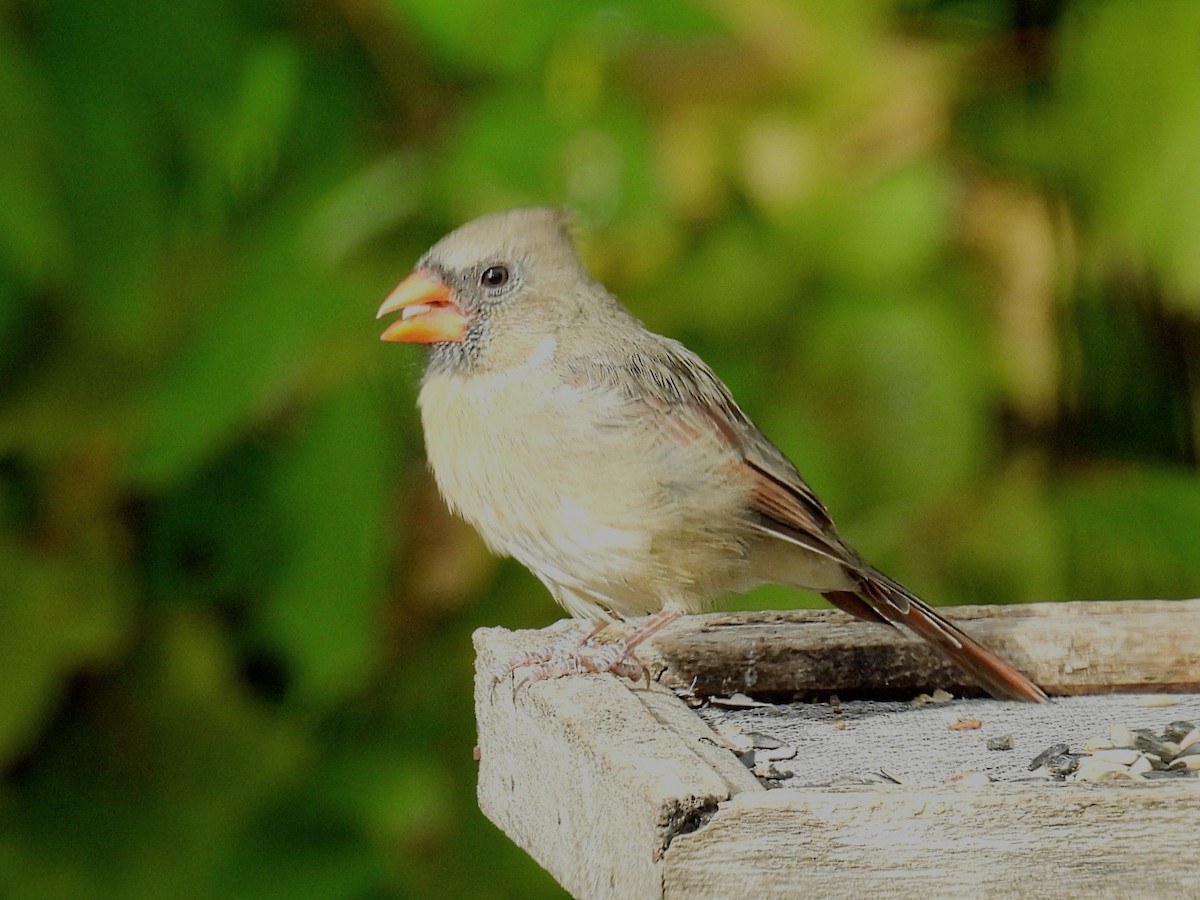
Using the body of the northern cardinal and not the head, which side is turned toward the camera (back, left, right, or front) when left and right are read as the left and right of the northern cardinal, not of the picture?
left

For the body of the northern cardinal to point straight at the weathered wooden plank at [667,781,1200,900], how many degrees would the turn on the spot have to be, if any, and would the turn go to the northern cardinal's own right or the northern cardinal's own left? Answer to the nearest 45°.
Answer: approximately 90° to the northern cardinal's own left
